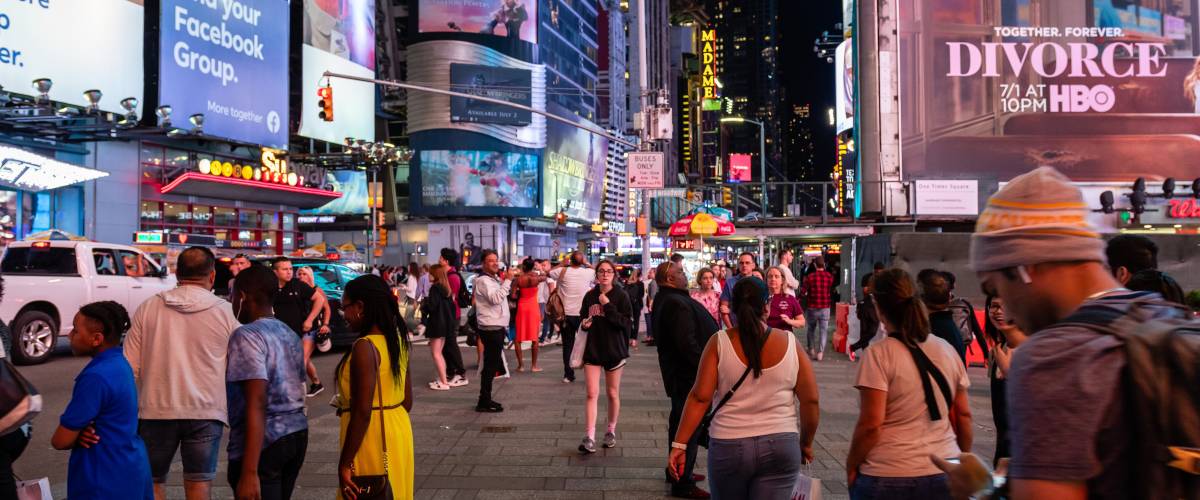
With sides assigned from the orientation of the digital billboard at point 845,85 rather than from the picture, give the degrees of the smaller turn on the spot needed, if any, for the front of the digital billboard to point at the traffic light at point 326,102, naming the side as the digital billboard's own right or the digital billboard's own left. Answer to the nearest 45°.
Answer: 0° — it already faces it

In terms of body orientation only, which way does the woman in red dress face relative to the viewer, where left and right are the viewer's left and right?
facing away from the viewer

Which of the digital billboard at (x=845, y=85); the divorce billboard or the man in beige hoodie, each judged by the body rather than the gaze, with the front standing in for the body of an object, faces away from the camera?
the man in beige hoodie

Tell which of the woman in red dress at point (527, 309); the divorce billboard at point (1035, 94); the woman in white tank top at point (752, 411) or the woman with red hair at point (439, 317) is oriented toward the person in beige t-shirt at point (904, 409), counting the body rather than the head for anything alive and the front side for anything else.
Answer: the divorce billboard

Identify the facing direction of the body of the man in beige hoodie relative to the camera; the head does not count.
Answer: away from the camera

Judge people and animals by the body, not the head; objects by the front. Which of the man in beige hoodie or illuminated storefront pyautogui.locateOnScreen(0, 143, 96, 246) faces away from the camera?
the man in beige hoodie

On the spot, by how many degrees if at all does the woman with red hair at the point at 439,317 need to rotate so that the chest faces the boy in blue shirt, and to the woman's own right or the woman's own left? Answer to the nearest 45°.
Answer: approximately 90° to the woman's own left

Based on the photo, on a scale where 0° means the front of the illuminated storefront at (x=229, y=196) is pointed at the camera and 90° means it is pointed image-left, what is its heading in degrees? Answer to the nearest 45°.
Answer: approximately 315°

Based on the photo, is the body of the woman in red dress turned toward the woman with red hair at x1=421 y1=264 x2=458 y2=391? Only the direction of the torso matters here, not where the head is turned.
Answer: no

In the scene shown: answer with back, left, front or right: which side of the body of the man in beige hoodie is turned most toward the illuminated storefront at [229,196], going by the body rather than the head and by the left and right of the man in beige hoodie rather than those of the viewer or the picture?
front

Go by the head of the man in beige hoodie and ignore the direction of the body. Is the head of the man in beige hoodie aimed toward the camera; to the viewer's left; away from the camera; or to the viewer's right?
away from the camera

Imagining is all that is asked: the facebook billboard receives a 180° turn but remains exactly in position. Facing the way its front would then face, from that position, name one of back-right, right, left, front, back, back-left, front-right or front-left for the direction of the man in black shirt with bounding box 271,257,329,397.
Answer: back-left

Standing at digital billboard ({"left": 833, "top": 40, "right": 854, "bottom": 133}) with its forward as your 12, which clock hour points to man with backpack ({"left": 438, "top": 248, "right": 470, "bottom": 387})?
The man with backpack is roughly at 11 o'clock from the digital billboard.

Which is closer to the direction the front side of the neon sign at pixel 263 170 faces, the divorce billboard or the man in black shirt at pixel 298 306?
the divorce billboard

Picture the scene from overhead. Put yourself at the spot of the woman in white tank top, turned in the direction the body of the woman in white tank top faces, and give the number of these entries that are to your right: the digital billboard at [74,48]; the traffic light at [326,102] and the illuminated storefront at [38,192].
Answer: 0

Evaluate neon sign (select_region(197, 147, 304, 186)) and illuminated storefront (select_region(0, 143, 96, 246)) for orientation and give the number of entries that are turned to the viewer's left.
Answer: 0

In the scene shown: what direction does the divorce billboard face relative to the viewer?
toward the camera

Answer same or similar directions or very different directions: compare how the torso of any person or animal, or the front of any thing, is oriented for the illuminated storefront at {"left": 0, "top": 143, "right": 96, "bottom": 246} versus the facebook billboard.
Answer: same or similar directions
